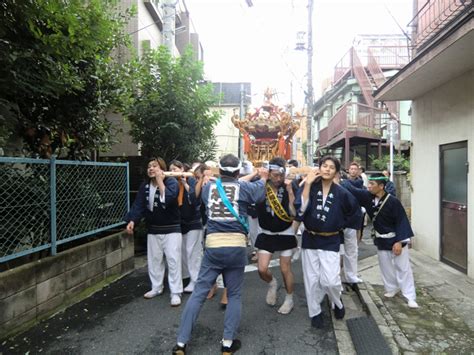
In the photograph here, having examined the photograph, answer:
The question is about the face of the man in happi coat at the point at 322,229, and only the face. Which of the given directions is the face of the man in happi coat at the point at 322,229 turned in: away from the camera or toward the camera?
toward the camera

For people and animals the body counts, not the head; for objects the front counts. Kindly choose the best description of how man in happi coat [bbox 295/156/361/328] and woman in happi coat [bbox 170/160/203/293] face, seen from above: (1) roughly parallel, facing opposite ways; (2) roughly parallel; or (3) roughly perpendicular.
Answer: roughly parallel

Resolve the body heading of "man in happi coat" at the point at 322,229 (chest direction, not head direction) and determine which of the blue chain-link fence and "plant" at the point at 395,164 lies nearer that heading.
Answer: the blue chain-link fence

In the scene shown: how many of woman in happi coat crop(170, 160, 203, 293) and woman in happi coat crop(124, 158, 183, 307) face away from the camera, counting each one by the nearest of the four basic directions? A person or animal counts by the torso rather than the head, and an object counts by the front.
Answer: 0

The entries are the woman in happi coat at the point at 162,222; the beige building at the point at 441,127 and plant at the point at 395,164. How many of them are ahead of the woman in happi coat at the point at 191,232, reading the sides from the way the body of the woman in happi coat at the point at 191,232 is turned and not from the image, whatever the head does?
1

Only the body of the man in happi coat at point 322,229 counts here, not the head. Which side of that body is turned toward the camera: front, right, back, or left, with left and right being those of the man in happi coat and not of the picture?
front

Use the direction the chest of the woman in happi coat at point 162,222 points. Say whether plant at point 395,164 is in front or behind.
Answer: behind

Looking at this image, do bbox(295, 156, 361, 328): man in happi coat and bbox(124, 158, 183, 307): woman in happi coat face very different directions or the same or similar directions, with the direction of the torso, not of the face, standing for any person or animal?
same or similar directions

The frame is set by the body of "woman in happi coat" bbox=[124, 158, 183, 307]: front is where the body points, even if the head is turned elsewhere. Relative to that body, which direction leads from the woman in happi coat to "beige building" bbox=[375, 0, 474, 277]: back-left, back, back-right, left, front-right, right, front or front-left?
back-left

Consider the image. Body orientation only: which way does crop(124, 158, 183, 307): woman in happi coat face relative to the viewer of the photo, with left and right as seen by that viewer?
facing the viewer and to the left of the viewer

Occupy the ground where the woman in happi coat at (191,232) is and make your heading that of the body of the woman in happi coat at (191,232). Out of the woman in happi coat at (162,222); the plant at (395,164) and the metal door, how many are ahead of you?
1

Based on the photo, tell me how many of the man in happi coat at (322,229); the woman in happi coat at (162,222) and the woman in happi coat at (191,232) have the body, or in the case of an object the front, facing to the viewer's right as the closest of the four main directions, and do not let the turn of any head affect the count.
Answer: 0
